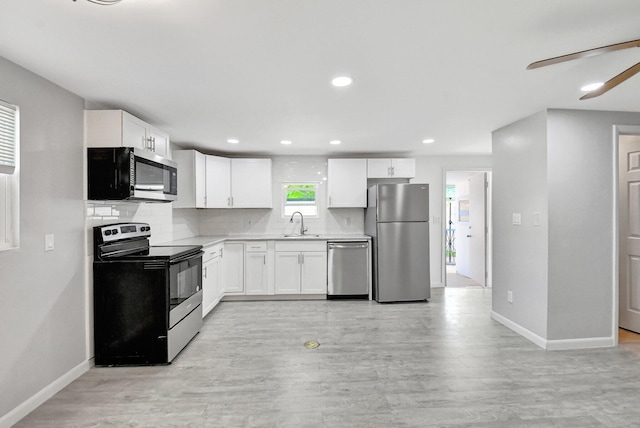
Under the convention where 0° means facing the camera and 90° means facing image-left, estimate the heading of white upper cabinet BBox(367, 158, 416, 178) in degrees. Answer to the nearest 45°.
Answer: approximately 0°

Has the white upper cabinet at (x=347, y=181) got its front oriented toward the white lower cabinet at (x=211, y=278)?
no

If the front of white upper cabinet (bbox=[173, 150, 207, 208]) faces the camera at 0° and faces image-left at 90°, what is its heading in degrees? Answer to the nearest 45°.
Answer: approximately 270°

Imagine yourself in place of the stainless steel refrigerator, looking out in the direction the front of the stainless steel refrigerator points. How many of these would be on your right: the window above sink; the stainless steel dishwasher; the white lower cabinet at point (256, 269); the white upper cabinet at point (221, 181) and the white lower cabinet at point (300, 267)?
5

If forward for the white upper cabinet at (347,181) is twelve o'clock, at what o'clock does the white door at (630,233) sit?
The white door is roughly at 10 o'clock from the white upper cabinet.

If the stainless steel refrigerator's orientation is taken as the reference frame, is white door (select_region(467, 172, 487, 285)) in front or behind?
behind

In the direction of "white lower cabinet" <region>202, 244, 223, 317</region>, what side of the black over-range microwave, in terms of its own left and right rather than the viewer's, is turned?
left

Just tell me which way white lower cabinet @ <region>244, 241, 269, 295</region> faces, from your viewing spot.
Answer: facing the viewer

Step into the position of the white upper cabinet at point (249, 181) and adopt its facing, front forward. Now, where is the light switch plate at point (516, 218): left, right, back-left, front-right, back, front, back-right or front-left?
front-left

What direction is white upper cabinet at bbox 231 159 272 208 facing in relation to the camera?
toward the camera

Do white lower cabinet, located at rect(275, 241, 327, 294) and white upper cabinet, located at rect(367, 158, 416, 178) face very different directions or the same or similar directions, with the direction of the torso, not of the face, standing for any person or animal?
same or similar directions

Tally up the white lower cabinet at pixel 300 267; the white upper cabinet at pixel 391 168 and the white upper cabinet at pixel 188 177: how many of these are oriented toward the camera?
2

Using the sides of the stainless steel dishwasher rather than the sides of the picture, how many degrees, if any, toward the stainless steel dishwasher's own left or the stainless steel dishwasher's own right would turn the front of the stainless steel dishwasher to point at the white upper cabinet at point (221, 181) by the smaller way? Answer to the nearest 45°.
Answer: approximately 90° to the stainless steel dishwasher's own right

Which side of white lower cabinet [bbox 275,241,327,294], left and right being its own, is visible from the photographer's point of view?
front

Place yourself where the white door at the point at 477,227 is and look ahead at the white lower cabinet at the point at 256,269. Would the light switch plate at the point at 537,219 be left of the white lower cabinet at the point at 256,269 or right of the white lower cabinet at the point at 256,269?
left

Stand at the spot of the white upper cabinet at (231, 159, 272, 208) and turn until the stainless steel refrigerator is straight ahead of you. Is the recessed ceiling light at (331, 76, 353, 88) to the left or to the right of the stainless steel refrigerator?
right

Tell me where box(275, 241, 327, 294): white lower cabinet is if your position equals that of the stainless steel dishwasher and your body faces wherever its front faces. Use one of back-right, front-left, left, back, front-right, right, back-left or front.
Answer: right

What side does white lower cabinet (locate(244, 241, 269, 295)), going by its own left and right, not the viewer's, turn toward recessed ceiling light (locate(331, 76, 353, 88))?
front

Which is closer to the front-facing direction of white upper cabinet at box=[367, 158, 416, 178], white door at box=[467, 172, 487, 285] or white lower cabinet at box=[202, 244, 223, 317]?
the white lower cabinet
